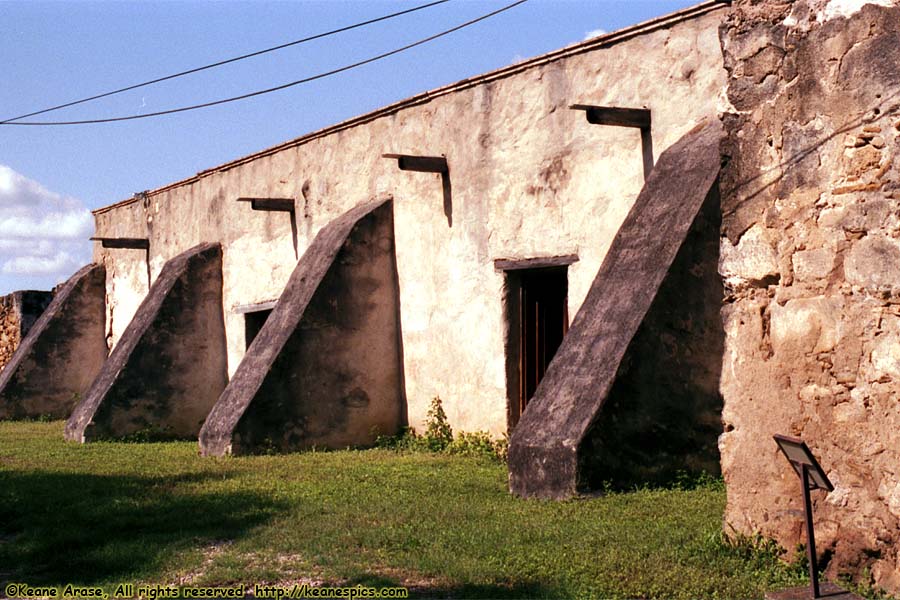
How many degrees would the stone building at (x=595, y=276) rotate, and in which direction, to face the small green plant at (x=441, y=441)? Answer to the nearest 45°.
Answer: approximately 90° to its right

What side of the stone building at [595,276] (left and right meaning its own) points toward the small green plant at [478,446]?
front

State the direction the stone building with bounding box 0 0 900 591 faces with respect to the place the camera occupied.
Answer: facing the viewer and to the left of the viewer

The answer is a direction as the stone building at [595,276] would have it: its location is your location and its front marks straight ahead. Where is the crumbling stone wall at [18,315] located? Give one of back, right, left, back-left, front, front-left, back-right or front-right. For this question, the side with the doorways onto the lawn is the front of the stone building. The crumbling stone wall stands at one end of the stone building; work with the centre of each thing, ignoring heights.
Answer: right
